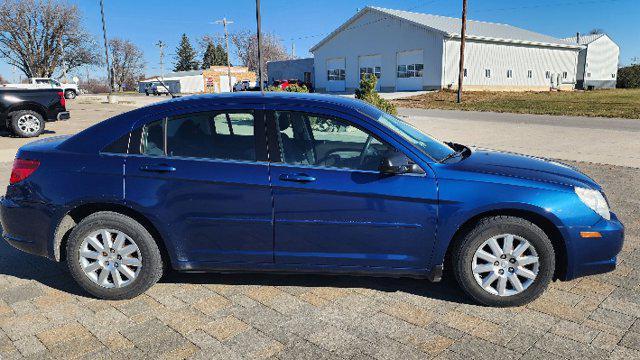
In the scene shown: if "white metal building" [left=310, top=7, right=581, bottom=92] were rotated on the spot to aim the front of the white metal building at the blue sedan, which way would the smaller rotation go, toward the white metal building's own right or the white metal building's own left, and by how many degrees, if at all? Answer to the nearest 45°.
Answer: approximately 45° to the white metal building's own left

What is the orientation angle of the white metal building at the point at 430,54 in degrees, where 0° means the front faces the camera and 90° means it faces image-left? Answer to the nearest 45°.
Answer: approximately 45°

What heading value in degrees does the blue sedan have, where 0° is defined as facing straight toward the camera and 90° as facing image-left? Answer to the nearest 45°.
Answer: approximately 270°

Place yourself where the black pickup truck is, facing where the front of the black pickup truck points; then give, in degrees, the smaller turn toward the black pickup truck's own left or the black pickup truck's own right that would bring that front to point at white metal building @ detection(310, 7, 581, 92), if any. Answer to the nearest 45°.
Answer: approximately 135° to the black pickup truck's own right

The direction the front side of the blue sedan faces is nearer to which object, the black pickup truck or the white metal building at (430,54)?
the white metal building

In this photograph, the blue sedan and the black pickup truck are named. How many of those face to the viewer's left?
1

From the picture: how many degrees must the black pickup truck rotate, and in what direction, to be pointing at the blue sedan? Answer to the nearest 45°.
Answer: approximately 90° to its left

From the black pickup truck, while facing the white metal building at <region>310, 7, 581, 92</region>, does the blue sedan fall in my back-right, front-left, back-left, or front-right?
back-right

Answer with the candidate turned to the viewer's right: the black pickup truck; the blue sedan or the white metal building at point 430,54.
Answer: the blue sedan

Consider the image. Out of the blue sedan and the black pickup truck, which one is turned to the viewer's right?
the blue sedan

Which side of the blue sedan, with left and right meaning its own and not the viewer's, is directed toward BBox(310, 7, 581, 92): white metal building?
left

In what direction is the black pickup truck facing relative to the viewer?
to the viewer's left
